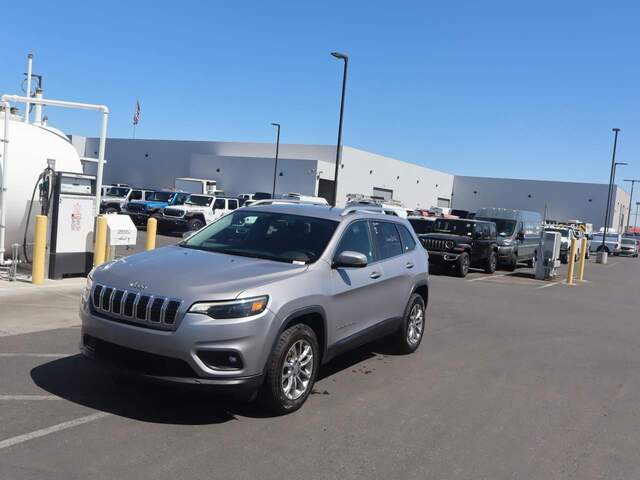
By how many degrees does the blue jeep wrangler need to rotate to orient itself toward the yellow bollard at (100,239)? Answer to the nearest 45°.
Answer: approximately 45° to its left

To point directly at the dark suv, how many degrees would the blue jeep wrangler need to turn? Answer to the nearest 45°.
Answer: approximately 90° to its left

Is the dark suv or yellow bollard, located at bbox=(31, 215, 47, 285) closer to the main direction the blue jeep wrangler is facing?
the yellow bollard

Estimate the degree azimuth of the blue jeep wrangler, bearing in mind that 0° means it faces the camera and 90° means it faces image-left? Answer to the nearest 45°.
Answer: approximately 45°

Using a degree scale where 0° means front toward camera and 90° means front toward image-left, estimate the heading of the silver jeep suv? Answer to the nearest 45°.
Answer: approximately 45°

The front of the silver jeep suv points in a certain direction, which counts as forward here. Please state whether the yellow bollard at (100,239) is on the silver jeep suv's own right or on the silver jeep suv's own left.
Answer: on the silver jeep suv's own right

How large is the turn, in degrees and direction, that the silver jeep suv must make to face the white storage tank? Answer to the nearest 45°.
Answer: approximately 90° to its right

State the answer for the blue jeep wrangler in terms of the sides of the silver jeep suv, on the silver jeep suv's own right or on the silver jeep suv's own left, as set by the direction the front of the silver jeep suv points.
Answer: on the silver jeep suv's own right

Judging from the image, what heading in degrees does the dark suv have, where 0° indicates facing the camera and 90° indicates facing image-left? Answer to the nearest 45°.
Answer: approximately 45°
